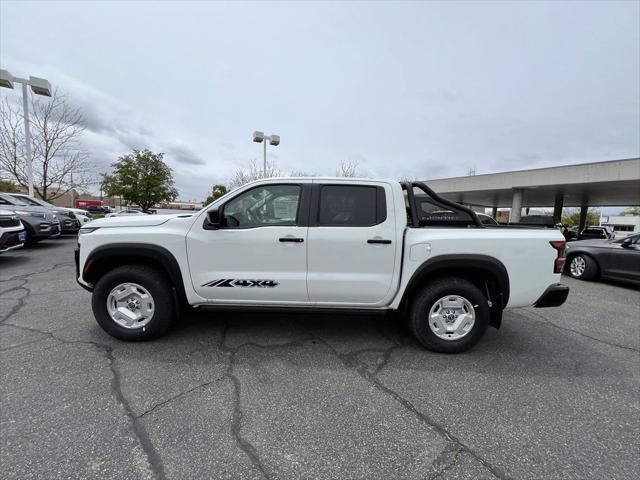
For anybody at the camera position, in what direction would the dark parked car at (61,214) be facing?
facing the viewer and to the right of the viewer

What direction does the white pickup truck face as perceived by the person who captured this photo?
facing to the left of the viewer

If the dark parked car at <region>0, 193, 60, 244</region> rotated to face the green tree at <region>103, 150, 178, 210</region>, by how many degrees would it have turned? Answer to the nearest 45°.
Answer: approximately 135° to its left

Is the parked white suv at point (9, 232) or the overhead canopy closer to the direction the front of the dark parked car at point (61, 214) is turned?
the overhead canopy

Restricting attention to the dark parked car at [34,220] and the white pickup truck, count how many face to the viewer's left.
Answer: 1

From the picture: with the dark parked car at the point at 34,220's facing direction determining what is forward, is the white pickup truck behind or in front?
in front

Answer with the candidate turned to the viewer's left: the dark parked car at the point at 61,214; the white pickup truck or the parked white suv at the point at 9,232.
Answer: the white pickup truck

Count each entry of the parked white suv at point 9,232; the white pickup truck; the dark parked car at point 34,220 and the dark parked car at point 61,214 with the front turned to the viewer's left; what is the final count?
1

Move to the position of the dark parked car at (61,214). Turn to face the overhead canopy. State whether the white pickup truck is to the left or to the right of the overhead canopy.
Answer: right

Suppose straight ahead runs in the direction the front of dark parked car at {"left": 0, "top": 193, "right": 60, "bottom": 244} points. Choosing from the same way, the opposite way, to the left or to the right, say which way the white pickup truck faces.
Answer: the opposite way

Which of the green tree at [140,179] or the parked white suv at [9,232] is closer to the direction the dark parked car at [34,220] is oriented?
the parked white suv

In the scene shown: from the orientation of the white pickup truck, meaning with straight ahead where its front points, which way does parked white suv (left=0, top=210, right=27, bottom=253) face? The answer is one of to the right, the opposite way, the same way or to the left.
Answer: the opposite way

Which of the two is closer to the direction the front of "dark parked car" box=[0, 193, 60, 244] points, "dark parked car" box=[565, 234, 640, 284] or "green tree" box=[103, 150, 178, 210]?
the dark parked car
